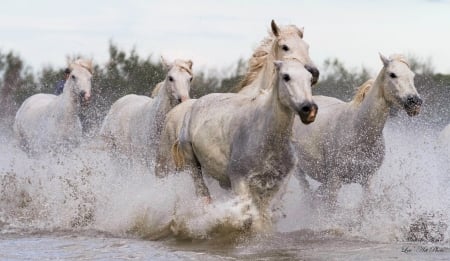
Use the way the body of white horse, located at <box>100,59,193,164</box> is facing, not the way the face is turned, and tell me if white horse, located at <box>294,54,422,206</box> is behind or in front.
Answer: in front
